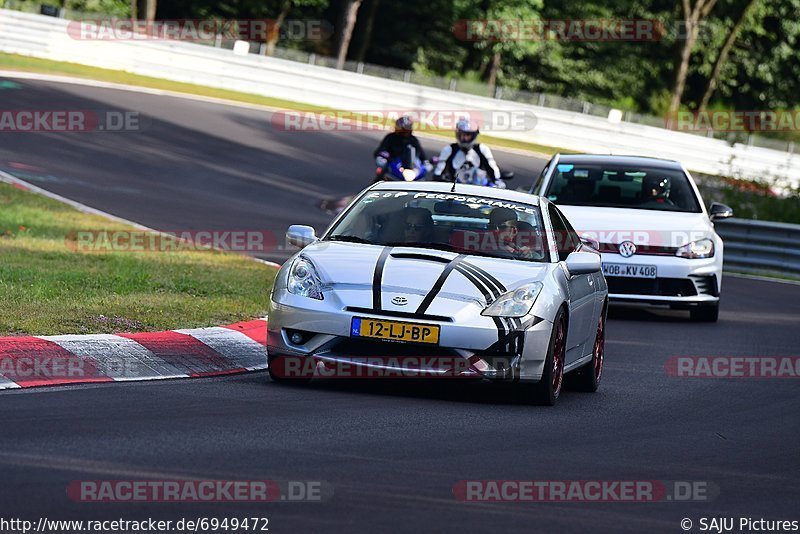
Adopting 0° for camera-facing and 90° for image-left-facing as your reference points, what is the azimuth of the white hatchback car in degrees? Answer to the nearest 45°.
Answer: approximately 0°

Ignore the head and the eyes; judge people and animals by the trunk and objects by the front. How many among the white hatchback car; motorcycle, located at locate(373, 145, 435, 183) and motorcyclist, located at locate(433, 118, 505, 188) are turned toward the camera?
3

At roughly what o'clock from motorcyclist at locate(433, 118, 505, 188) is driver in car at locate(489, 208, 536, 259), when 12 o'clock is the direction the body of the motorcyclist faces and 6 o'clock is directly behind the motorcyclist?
The driver in car is roughly at 12 o'clock from the motorcyclist.

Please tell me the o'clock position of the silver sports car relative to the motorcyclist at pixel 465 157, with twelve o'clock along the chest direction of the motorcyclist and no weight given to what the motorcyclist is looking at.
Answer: The silver sports car is roughly at 12 o'clock from the motorcyclist.

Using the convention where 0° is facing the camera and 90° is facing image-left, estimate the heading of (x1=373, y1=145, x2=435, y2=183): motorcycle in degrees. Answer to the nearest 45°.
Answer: approximately 0°

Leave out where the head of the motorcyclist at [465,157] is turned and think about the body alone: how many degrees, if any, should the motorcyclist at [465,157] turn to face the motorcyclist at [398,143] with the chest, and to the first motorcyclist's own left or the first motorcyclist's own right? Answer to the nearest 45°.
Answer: approximately 135° to the first motorcyclist's own right

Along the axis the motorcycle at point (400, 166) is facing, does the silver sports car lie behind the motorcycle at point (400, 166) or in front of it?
in front

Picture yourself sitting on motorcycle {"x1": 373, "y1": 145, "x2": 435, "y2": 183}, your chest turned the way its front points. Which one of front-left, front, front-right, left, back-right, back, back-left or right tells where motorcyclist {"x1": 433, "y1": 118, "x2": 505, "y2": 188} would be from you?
front-left

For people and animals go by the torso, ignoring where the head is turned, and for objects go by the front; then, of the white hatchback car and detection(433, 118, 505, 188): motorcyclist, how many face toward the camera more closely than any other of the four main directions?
2
